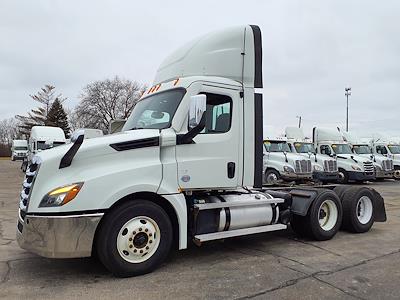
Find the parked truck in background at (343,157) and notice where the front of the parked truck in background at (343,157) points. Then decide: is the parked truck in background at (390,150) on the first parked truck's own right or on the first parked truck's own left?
on the first parked truck's own left

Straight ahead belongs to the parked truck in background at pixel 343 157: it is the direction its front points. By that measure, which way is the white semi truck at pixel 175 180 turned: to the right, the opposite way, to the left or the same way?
to the right

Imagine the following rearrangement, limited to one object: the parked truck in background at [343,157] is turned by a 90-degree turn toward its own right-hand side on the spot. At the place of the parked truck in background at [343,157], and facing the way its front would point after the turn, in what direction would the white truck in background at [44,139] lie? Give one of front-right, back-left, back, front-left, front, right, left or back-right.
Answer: front-right

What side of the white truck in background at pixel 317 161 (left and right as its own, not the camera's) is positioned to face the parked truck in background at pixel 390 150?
left

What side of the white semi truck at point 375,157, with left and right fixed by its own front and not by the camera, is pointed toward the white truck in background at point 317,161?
right

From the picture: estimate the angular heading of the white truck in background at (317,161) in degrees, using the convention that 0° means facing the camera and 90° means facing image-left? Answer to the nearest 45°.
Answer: approximately 315°

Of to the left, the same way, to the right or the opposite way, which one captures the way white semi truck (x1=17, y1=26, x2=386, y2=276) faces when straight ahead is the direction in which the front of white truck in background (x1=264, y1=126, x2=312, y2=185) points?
to the right

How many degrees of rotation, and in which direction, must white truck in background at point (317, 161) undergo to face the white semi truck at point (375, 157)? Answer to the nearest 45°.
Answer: approximately 90° to its left

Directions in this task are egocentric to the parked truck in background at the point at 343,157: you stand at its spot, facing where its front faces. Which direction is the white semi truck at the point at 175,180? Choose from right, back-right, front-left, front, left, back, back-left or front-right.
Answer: front-right

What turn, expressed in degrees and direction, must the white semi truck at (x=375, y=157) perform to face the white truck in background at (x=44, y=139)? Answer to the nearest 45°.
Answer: approximately 135° to its right

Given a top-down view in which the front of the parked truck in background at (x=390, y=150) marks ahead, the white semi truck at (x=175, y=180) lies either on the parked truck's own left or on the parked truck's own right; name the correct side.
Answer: on the parked truck's own right

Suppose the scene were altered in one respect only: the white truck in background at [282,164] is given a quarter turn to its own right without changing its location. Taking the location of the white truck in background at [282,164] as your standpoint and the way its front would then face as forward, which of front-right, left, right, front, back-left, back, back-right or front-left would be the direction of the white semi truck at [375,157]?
back
